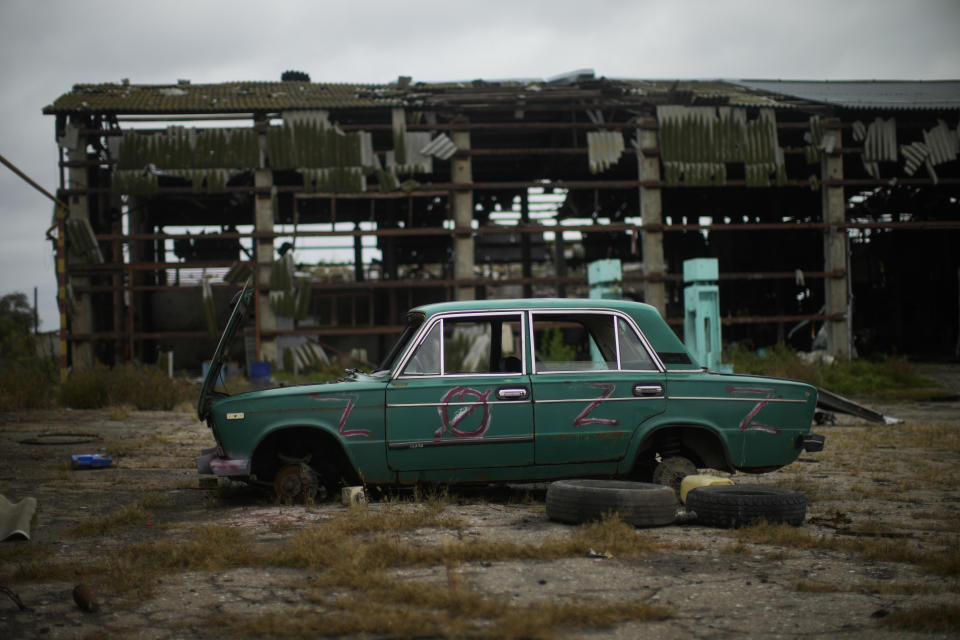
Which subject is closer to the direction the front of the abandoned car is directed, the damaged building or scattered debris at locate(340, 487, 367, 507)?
the scattered debris

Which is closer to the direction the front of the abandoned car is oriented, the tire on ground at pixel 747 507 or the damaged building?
the damaged building

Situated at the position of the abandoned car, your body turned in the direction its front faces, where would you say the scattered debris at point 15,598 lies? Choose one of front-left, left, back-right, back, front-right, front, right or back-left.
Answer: front-left

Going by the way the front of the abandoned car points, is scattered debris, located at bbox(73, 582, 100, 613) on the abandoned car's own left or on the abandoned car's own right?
on the abandoned car's own left

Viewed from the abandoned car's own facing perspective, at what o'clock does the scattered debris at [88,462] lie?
The scattered debris is roughly at 1 o'clock from the abandoned car.

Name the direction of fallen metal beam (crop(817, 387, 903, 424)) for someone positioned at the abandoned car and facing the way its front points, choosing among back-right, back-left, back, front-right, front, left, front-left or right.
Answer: back-right

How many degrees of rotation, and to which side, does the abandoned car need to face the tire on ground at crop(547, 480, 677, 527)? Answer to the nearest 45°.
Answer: approximately 135° to its left

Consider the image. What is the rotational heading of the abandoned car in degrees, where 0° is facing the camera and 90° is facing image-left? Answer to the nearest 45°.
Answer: approximately 90°

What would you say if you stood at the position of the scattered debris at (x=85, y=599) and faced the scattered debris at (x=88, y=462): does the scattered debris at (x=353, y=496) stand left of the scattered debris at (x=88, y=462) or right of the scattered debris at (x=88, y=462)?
right

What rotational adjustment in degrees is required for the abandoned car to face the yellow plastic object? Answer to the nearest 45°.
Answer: approximately 180°

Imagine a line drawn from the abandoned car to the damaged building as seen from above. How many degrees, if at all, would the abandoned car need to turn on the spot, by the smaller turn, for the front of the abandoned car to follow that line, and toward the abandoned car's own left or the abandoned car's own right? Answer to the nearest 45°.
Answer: approximately 90° to the abandoned car's own right
